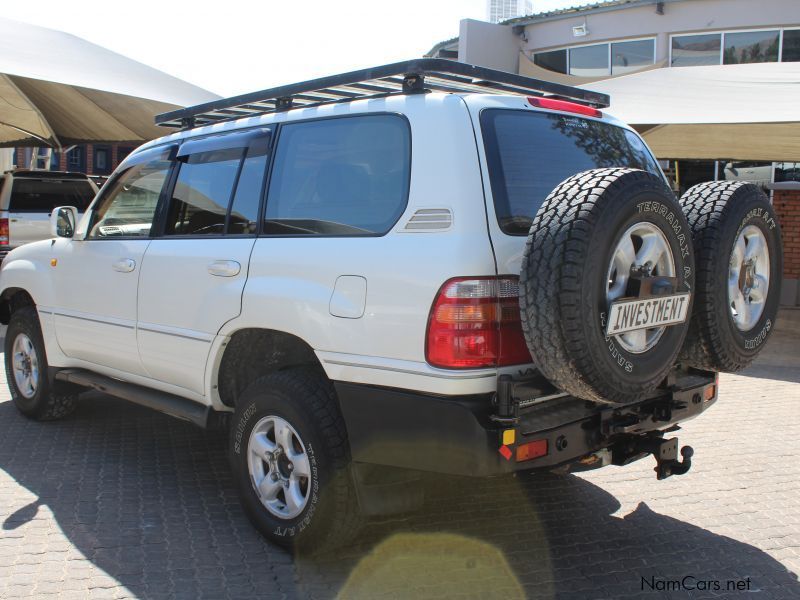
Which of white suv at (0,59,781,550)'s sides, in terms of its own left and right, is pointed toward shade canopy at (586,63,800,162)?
right

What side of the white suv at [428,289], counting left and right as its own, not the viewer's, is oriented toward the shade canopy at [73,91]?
front

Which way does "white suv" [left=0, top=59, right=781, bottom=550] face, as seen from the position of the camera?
facing away from the viewer and to the left of the viewer

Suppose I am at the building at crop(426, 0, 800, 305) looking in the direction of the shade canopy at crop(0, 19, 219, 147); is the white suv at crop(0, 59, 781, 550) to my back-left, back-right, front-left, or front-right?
front-left

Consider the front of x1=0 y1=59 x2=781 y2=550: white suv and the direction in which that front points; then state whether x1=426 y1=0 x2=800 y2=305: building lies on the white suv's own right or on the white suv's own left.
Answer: on the white suv's own right

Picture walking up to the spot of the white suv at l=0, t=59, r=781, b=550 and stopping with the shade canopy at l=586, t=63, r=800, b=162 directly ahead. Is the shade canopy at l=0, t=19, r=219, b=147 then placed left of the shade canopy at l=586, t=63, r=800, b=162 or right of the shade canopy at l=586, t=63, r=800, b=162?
left

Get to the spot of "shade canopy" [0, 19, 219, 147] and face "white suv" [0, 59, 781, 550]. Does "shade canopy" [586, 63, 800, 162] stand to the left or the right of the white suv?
left

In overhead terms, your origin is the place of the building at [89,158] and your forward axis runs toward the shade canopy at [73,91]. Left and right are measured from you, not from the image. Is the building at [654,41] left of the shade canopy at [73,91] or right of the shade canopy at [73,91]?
left

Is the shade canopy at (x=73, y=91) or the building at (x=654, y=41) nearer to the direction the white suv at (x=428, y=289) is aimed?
the shade canopy

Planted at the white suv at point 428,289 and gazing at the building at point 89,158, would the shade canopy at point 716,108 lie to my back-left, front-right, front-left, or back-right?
front-right
